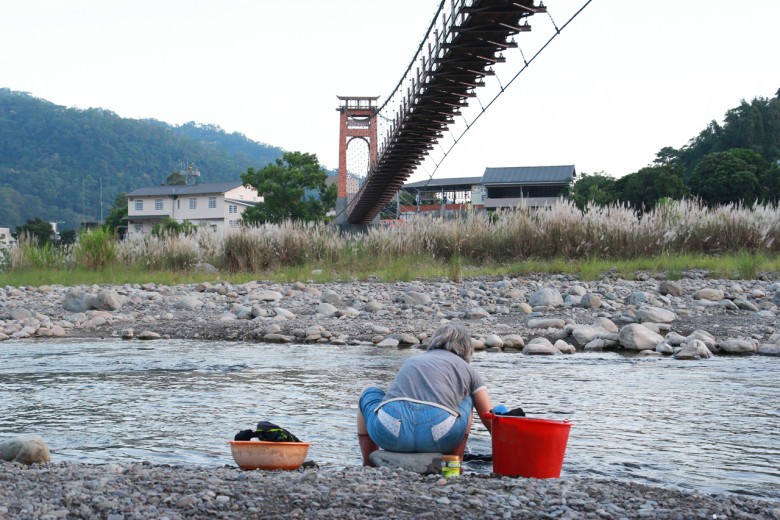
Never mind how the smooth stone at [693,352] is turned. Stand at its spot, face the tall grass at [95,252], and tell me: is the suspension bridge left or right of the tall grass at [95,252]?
right

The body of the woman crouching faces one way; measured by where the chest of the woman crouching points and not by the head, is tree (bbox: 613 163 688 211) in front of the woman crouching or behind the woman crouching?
in front

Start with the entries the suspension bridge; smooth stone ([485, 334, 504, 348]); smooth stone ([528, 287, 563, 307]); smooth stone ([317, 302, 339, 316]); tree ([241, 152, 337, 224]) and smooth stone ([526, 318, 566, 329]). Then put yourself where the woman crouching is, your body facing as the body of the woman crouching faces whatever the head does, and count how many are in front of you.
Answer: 6

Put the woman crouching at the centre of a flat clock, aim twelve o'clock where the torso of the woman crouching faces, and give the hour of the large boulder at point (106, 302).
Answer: The large boulder is roughly at 11 o'clock from the woman crouching.

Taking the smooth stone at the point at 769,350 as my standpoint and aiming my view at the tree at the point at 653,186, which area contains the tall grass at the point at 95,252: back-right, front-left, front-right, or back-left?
front-left

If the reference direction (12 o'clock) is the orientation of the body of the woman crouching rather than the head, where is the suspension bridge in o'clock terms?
The suspension bridge is roughly at 12 o'clock from the woman crouching.

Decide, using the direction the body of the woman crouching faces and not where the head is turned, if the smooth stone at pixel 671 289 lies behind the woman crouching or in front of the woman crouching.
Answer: in front

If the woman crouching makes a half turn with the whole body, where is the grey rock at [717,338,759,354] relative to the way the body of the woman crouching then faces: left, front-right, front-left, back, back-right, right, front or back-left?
back-left

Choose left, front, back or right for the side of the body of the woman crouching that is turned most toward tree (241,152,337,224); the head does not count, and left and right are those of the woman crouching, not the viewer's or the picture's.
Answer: front

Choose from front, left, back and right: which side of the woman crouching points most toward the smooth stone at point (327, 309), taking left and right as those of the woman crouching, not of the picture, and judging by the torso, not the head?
front

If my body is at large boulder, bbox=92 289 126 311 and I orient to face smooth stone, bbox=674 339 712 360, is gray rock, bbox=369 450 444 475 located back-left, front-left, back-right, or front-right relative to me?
front-right

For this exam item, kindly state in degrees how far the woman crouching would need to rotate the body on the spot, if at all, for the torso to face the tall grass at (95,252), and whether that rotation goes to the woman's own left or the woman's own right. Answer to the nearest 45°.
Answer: approximately 45° to the woman's own left

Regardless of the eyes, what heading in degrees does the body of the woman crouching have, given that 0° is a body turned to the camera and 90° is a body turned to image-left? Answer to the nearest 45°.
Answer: approximately 180°
